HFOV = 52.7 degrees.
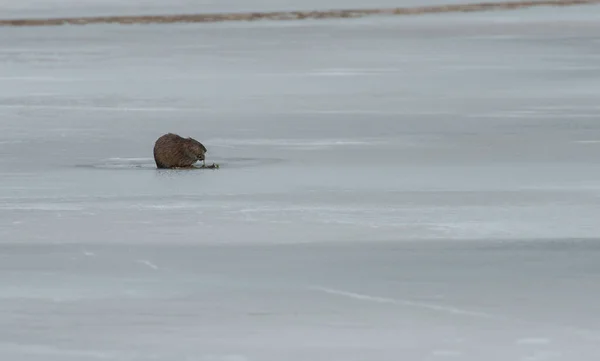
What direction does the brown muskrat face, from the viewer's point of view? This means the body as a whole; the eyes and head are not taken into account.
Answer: to the viewer's right
